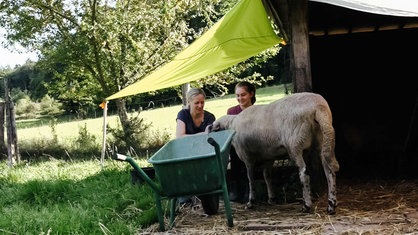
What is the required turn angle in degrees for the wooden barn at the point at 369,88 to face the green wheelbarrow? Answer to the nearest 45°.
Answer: approximately 45° to its right

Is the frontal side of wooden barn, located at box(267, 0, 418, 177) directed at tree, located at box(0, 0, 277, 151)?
no

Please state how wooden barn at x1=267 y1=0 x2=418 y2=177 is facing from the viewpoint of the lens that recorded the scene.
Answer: facing the viewer

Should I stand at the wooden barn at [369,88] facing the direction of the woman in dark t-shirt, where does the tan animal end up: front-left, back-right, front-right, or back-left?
front-left

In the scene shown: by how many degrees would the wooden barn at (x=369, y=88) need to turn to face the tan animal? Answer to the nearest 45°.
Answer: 0° — it already faces it

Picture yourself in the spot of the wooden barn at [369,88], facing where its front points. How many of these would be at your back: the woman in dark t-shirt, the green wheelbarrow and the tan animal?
0

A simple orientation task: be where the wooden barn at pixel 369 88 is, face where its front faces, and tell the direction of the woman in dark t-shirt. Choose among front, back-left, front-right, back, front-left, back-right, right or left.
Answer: front-right
